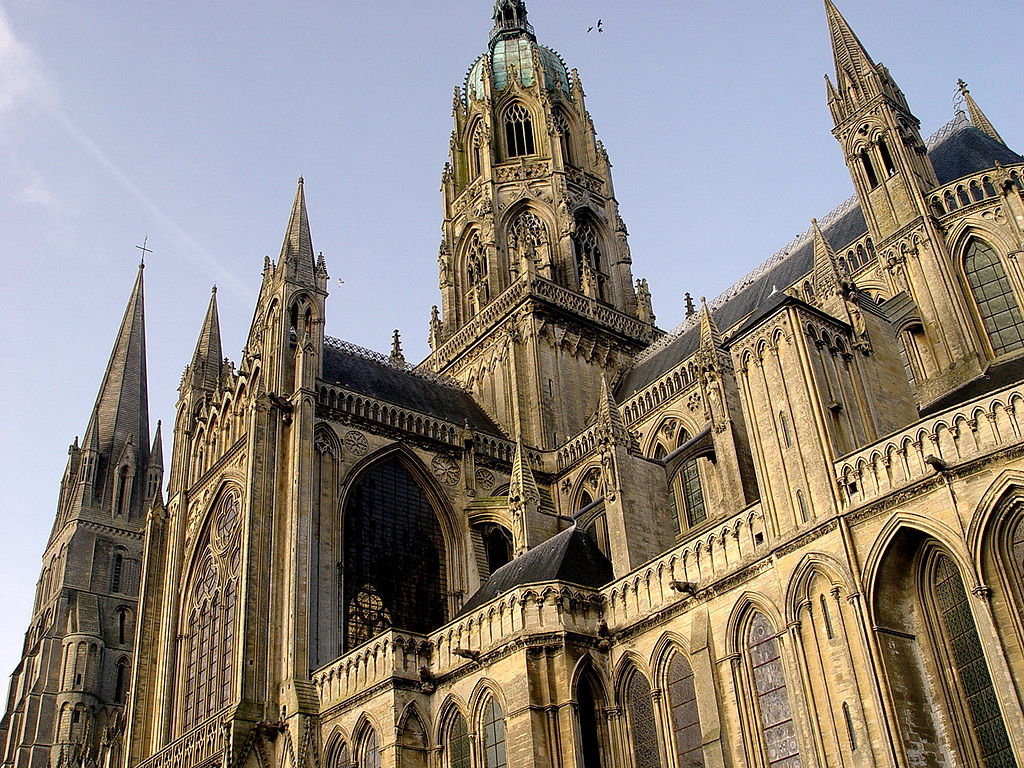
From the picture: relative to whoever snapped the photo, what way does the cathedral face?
facing away from the viewer and to the left of the viewer
